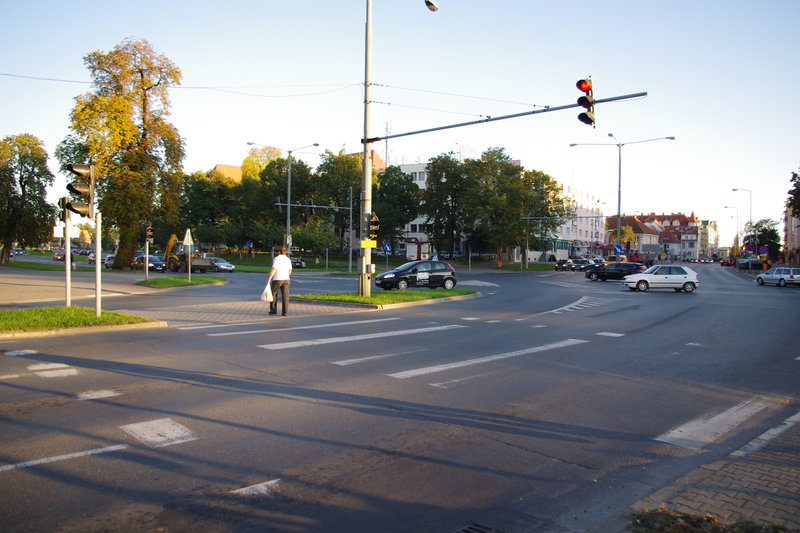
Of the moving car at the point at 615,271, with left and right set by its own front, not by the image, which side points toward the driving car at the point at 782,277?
back

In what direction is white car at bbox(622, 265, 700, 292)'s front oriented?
to the viewer's left

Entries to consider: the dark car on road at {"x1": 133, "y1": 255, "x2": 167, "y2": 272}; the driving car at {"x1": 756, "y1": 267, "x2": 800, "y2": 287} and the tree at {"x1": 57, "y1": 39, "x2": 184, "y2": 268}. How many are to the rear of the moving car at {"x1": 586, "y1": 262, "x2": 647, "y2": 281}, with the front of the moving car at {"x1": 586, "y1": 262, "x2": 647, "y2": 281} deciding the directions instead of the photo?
1

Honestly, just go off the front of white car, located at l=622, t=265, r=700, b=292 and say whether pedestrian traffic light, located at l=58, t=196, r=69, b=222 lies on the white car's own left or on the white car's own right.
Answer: on the white car's own left

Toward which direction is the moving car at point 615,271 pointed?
to the viewer's left
